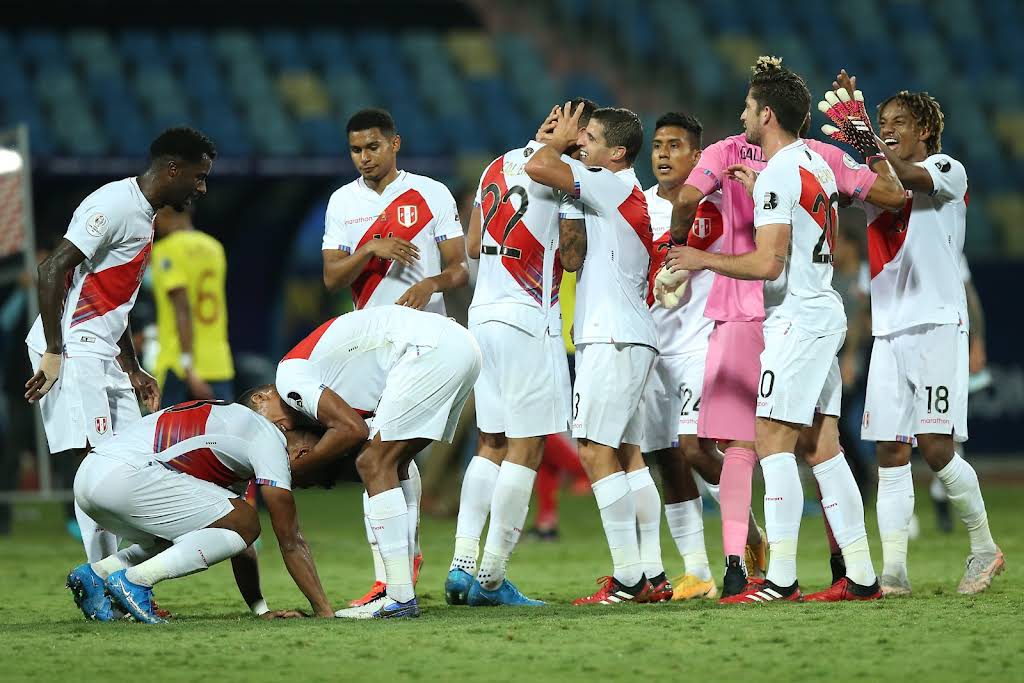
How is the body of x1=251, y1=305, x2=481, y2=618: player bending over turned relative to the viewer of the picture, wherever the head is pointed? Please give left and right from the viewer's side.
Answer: facing to the left of the viewer

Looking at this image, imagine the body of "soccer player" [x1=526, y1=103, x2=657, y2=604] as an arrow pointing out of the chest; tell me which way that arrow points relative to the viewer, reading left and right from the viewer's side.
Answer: facing to the left of the viewer

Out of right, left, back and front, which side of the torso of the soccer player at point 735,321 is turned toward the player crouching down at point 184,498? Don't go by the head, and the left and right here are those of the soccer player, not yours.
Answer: left

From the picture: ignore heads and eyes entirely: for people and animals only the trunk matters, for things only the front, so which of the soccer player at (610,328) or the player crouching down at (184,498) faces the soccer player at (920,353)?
the player crouching down

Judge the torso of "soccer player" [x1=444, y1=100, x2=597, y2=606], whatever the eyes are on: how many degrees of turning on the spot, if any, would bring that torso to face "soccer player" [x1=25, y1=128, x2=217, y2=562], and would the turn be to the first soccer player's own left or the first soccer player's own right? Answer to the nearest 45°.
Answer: approximately 135° to the first soccer player's own left

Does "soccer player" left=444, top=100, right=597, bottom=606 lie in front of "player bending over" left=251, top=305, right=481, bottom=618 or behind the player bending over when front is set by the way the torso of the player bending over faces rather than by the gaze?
behind

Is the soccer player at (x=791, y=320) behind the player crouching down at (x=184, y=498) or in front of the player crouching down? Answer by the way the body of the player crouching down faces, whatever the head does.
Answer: in front

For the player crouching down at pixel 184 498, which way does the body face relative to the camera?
to the viewer's right

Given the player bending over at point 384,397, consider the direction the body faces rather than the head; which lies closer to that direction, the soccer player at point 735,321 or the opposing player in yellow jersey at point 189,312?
the opposing player in yellow jersey

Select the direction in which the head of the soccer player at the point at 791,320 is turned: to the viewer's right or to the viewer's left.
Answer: to the viewer's left

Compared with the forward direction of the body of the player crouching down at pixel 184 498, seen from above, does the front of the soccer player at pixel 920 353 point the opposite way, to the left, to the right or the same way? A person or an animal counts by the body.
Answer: the opposite way

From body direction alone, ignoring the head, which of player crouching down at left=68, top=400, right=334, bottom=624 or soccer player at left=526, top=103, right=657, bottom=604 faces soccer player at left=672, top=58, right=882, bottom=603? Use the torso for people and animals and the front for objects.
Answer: the player crouching down

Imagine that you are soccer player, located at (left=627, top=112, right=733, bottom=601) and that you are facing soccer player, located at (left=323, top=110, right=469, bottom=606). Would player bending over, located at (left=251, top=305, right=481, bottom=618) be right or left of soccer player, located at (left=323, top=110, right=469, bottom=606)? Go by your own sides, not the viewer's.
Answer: left

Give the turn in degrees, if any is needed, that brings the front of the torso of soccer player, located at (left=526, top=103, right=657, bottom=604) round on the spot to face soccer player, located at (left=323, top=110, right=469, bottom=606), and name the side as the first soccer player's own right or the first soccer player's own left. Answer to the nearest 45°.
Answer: approximately 45° to the first soccer player's own right

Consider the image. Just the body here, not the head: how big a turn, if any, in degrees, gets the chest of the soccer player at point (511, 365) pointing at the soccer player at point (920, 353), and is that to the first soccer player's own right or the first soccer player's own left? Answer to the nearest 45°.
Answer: approximately 45° to the first soccer player's own right

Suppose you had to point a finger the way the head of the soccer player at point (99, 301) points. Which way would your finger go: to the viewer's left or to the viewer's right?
to the viewer's right
